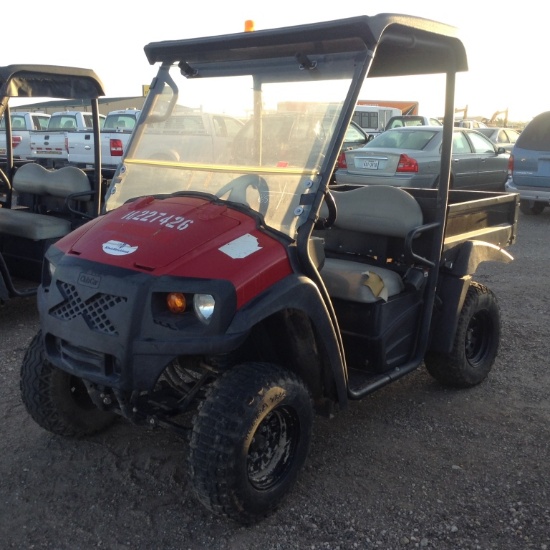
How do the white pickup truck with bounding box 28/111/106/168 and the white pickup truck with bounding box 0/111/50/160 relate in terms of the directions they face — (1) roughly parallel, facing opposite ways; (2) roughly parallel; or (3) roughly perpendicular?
roughly parallel

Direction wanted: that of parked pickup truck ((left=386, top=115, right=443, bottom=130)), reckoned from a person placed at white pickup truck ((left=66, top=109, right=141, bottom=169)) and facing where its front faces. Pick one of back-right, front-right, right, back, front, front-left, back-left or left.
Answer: front-right

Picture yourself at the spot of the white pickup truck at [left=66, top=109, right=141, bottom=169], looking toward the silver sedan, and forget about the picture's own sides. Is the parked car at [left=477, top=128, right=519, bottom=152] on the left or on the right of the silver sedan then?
left

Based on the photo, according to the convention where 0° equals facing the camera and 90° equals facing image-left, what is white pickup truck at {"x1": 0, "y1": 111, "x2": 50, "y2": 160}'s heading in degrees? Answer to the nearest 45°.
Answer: approximately 225°

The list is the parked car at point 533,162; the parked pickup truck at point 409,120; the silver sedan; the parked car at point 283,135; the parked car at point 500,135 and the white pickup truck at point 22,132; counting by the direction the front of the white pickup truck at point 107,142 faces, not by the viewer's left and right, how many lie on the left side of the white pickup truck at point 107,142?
1

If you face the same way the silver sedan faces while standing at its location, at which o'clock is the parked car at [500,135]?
The parked car is roughly at 11 o'clock from the silver sedan.

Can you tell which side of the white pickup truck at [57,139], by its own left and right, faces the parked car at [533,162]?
right

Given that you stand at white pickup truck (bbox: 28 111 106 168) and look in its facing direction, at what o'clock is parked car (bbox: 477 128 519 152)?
The parked car is roughly at 2 o'clock from the white pickup truck.

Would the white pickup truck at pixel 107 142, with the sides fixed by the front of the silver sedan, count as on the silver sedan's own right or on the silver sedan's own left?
on the silver sedan's own left

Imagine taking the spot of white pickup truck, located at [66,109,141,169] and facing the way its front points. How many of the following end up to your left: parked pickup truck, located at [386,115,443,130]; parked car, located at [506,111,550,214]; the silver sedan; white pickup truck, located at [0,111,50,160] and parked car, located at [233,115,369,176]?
1

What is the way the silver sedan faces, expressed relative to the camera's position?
facing away from the viewer and to the right of the viewer

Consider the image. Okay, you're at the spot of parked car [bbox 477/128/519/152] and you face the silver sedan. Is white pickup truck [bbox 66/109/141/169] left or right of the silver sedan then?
right

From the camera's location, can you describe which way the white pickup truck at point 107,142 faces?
facing away from the viewer and to the right of the viewer

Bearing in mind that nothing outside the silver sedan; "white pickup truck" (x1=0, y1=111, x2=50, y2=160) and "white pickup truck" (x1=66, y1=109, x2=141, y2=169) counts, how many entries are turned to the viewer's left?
0

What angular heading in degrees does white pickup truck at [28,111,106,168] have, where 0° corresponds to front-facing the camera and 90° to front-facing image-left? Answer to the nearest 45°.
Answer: approximately 225°

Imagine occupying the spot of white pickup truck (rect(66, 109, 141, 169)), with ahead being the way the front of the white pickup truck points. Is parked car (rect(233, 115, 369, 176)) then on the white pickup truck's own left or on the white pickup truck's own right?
on the white pickup truck's own right

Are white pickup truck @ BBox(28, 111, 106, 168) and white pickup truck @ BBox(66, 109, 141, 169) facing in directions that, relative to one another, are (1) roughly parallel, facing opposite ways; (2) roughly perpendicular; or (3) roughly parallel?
roughly parallel
